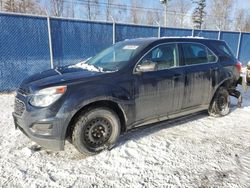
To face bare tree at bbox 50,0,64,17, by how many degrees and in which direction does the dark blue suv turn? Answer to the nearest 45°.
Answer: approximately 135° to its right

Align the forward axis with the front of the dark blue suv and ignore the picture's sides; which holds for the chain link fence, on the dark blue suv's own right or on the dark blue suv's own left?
on the dark blue suv's own right

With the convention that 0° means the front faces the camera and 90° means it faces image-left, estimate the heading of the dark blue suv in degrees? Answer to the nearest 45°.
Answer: approximately 45°
